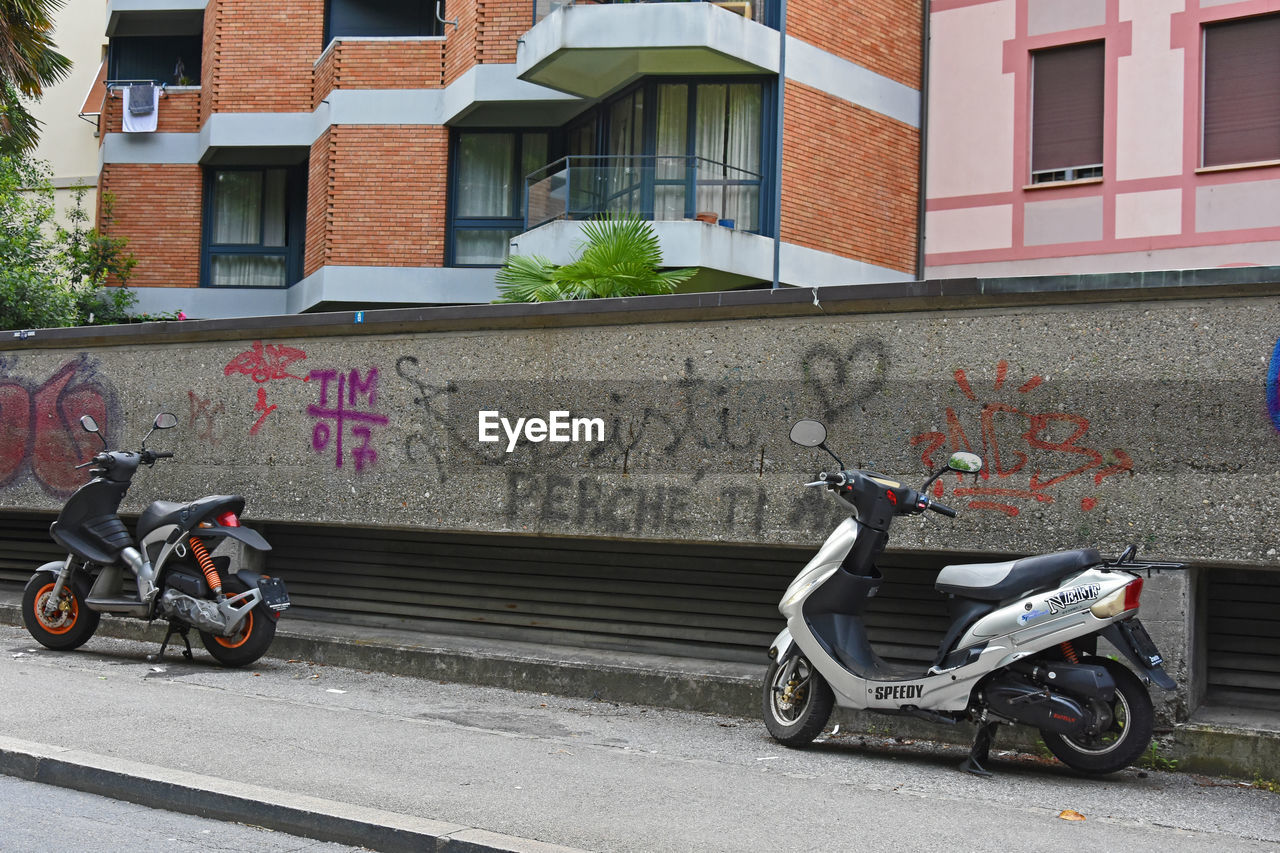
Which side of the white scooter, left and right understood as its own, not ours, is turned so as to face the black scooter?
front

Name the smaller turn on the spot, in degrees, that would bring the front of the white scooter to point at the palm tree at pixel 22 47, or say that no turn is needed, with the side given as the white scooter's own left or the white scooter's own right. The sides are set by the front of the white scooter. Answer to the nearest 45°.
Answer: approximately 45° to the white scooter's own right

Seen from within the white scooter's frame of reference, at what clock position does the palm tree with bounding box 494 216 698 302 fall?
The palm tree is roughly at 2 o'clock from the white scooter.

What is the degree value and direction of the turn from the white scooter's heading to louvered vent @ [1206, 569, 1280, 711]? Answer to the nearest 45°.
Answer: approximately 135° to its right

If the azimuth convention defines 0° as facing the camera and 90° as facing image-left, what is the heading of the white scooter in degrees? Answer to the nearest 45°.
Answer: approximately 90°

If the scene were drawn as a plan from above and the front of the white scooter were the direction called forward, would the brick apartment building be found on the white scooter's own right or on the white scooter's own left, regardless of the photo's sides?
on the white scooter's own right

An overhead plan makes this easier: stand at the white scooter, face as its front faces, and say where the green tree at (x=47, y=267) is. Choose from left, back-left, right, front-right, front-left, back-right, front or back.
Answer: front-right
